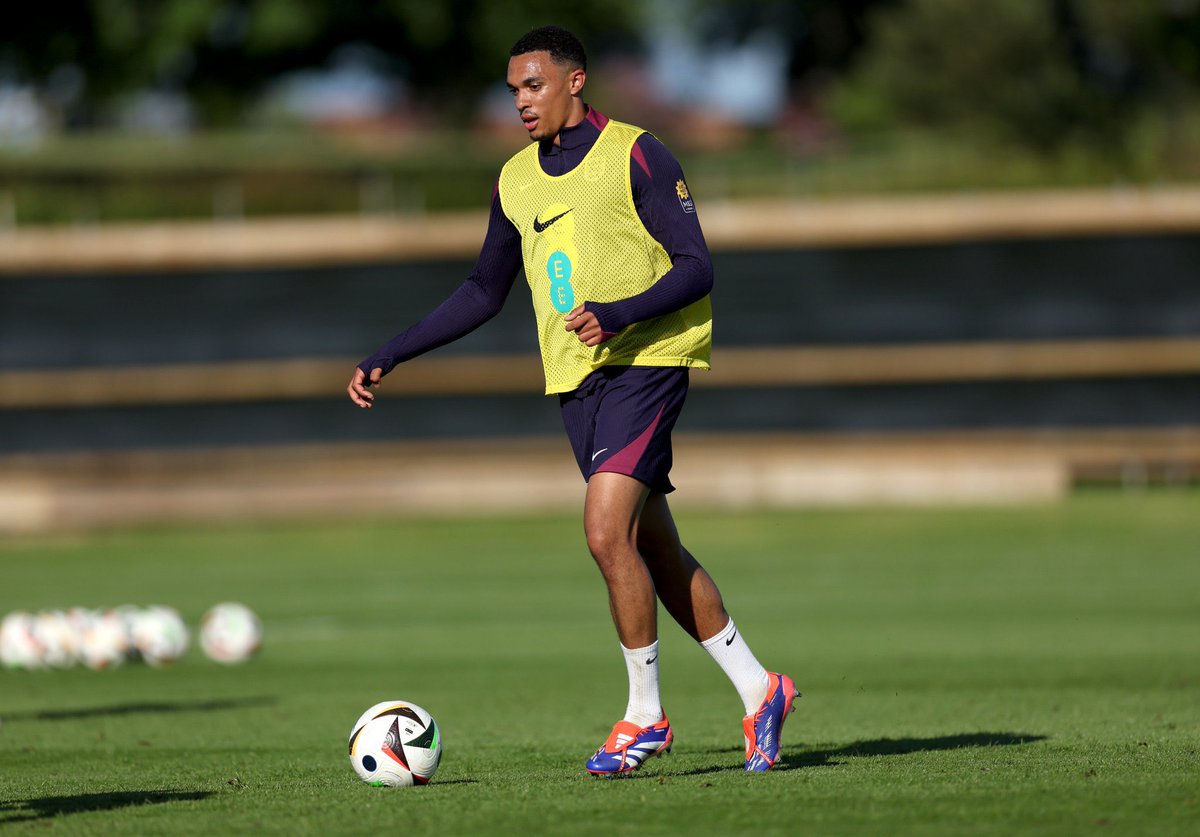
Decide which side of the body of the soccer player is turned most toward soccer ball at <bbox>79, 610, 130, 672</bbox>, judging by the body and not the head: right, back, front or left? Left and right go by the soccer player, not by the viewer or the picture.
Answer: right

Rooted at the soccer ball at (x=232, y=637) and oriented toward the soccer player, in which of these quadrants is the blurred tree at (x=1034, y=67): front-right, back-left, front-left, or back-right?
back-left

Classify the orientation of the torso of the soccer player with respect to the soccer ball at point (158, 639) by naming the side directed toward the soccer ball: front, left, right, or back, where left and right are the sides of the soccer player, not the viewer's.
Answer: right

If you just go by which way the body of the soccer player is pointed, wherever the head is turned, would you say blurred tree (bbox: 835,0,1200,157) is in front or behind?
behind

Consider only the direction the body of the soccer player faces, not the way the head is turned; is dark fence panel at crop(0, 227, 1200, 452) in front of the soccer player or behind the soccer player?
behind

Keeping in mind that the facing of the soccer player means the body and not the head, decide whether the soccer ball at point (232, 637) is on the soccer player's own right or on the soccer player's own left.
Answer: on the soccer player's own right

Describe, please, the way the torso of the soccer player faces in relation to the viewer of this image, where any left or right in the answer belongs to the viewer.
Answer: facing the viewer and to the left of the viewer

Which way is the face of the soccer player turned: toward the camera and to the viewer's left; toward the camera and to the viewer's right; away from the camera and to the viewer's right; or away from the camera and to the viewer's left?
toward the camera and to the viewer's left
